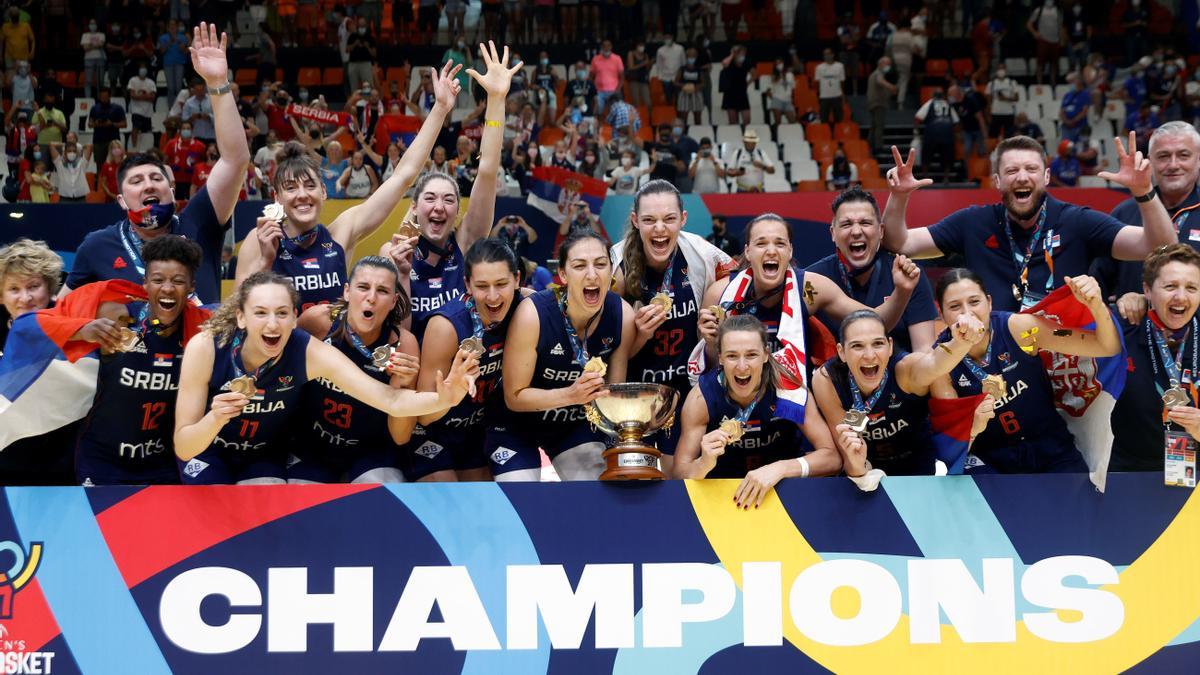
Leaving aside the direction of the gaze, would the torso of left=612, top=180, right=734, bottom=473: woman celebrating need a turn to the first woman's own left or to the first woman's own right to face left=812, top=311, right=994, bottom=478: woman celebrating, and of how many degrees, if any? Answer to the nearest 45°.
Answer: approximately 45° to the first woman's own left

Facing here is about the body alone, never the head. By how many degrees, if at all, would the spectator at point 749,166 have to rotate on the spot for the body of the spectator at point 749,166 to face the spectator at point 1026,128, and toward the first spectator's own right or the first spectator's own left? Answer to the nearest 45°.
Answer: approximately 135° to the first spectator's own left

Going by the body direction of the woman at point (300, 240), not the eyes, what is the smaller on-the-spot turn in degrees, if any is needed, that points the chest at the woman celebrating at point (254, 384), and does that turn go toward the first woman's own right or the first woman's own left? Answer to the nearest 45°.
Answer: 0° — they already face them

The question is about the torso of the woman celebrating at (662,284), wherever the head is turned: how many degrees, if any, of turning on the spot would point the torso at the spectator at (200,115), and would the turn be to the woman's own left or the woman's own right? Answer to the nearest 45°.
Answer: approximately 135° to the woman's own right

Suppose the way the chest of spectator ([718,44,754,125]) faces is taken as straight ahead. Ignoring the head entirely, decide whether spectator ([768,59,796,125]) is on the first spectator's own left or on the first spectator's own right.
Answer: on the first spectator's own left

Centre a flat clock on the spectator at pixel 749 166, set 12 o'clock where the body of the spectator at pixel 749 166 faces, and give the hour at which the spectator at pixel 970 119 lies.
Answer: the spectator at pixel 970 119 is roughly at 8 o'clock from the spectator at pixel 749 166.

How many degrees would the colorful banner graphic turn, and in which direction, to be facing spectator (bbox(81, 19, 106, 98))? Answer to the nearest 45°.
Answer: approximately 135° to its right

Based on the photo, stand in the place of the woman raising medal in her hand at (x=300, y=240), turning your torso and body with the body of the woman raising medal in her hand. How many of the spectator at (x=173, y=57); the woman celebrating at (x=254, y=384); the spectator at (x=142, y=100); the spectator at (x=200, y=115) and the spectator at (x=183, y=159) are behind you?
4

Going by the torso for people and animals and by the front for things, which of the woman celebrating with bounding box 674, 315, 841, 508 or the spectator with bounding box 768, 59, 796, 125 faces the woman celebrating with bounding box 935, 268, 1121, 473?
the spectator

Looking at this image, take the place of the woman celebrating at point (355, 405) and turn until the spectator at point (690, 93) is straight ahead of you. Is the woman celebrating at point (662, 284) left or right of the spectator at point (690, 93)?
right
